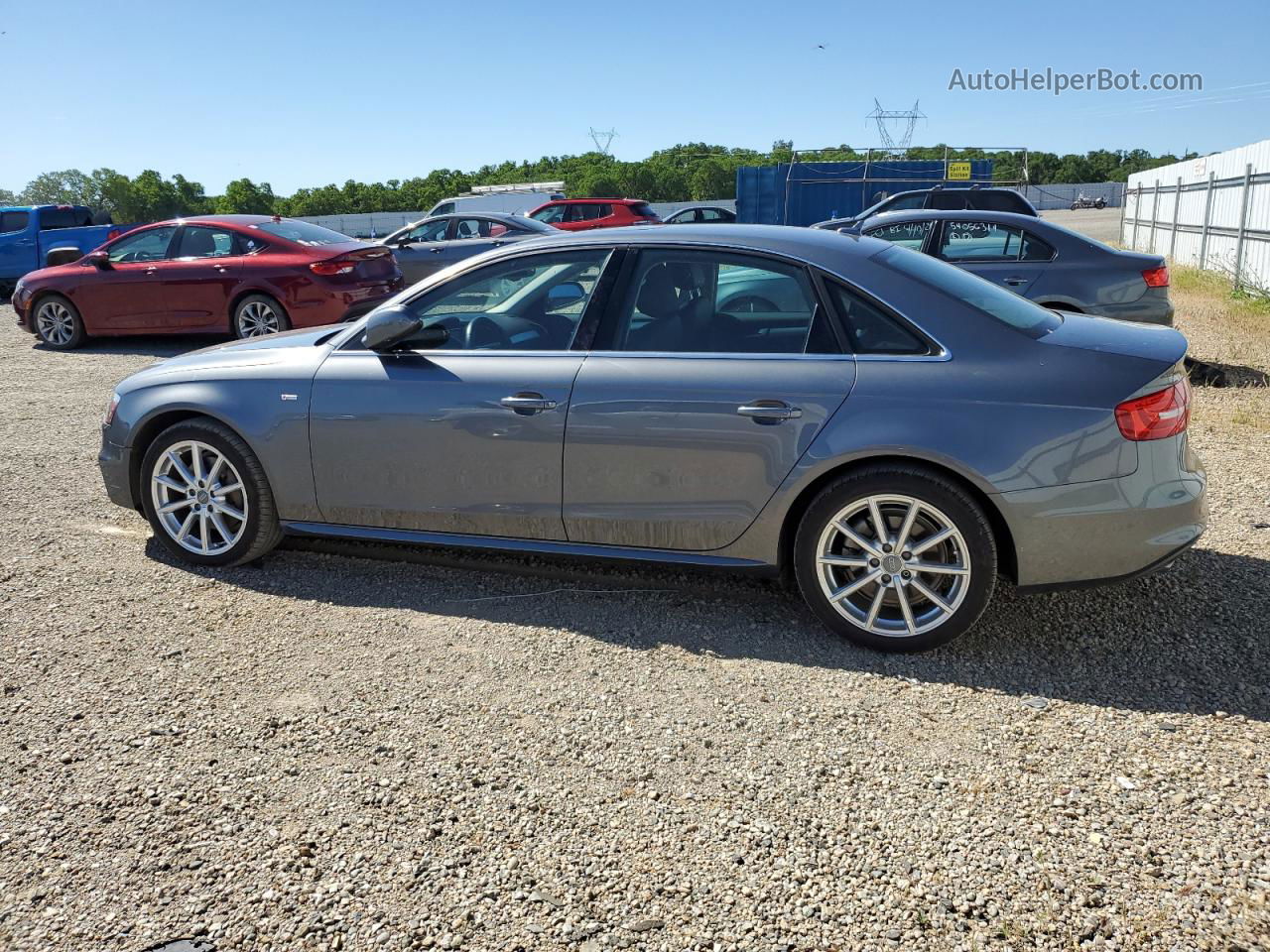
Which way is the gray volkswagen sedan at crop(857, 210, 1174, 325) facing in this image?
to the viewer's left

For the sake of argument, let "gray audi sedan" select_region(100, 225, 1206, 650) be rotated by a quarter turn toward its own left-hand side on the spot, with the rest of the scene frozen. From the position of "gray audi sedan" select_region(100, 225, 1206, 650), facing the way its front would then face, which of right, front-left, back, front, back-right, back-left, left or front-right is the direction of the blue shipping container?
back

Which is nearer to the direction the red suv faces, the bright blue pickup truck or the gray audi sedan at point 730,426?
the bright blue pickup truck

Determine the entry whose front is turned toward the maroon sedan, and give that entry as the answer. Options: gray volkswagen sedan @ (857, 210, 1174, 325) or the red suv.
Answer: the gray volkswagen sedan

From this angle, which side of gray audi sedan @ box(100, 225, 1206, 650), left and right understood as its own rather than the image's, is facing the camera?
left

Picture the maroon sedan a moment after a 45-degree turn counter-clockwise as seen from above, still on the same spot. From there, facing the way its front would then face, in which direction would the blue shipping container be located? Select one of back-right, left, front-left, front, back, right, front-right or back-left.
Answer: back-right

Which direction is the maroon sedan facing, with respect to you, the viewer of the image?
facing away from the viewer and to the left of the viewer

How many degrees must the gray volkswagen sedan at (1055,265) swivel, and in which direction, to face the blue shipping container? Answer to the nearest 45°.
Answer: approximately 90° to its right

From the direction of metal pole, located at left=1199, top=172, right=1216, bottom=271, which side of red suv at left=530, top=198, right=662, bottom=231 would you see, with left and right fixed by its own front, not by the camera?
back

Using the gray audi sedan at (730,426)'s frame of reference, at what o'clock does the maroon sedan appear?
The maroon sedan is roughly at 2 o'clock from the gray audi sedan.

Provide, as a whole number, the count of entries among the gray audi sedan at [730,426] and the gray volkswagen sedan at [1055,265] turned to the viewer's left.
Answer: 2

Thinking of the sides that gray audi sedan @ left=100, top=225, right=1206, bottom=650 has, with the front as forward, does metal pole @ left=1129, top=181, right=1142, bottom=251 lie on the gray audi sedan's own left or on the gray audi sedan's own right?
on the gray audi sedan's own right

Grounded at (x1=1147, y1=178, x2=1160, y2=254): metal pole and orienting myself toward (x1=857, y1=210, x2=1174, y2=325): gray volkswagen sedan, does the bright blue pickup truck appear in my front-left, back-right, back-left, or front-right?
front-right

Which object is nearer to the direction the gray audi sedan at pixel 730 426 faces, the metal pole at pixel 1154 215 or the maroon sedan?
the maroon sedan
